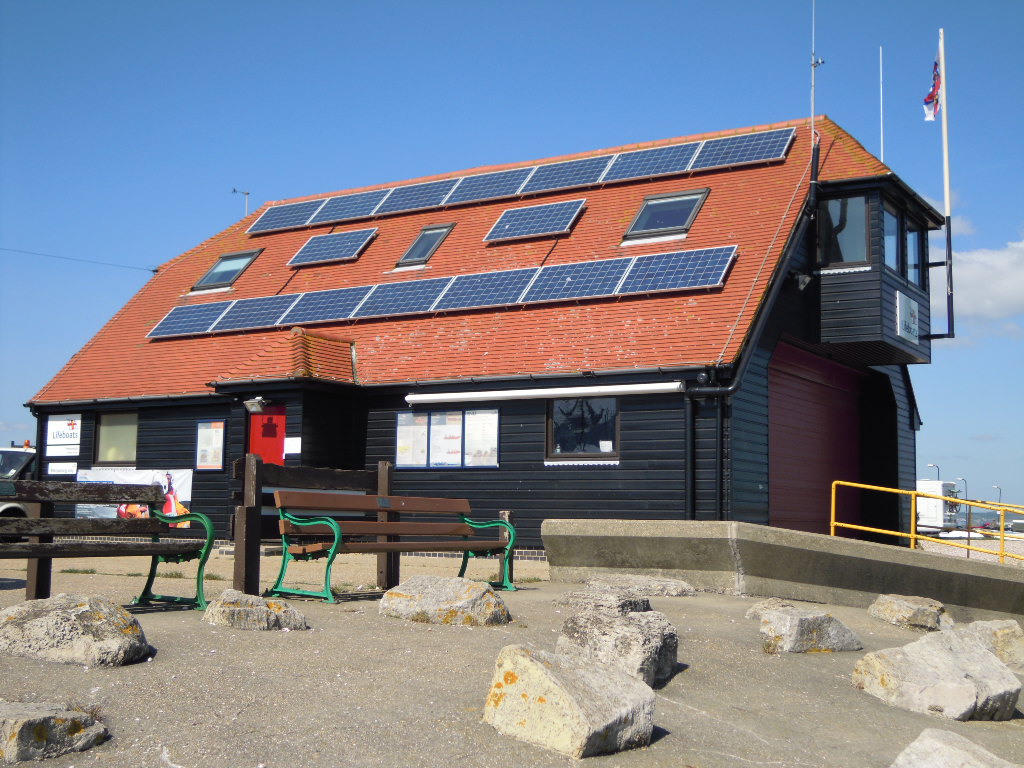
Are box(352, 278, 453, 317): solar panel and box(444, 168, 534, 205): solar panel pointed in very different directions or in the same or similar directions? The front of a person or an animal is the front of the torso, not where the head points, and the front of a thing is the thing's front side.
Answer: same or similar directions

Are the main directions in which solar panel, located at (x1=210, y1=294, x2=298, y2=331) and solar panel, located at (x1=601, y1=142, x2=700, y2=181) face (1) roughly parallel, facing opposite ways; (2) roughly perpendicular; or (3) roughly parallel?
roughly parallel

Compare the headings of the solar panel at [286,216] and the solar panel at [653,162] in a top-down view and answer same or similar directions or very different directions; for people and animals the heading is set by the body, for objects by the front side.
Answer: same or similar directions

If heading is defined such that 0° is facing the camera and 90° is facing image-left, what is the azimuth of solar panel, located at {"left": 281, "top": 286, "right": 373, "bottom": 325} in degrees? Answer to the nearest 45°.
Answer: approximately 45°

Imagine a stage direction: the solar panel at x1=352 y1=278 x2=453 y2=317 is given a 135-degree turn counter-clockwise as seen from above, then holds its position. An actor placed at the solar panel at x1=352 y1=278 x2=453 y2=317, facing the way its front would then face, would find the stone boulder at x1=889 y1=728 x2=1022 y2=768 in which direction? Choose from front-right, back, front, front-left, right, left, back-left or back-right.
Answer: right

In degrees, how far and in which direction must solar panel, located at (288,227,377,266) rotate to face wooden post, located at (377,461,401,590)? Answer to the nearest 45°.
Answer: approximately 45° to its left

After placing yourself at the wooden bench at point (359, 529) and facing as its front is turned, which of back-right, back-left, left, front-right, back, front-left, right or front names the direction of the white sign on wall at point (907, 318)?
left

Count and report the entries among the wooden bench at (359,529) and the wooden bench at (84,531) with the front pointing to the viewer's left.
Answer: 0

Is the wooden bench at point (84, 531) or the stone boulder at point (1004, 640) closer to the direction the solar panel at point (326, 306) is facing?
the wooden bench

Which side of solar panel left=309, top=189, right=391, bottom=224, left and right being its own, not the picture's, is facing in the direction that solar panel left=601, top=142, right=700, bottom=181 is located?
left

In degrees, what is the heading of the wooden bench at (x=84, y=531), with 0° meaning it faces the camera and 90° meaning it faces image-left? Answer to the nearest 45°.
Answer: approximately 315°

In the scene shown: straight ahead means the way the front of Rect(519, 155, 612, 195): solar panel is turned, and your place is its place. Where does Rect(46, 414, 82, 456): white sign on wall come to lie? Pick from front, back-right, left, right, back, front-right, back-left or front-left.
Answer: front-right

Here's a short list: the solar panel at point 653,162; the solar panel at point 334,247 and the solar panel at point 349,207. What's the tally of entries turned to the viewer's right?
0

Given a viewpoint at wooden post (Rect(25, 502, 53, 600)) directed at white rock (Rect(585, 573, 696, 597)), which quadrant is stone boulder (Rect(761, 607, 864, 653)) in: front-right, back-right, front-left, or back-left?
front-right
